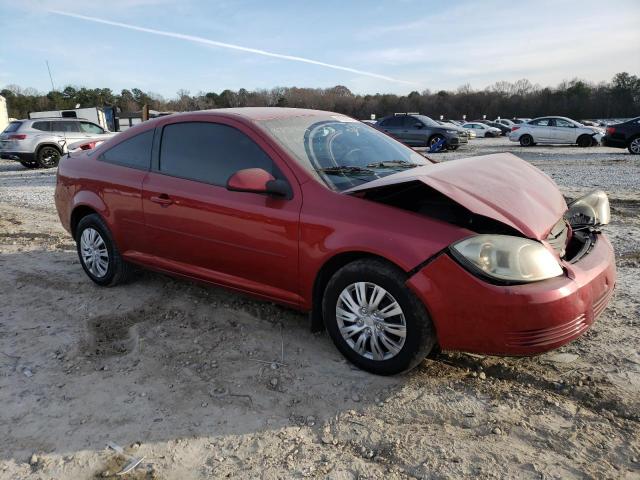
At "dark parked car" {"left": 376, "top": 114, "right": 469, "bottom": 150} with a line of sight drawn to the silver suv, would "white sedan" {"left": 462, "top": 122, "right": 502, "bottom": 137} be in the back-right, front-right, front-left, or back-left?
back-right

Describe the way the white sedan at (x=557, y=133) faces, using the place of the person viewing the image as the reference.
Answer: facing to the right of the viewer

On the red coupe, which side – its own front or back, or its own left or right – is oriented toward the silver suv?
back

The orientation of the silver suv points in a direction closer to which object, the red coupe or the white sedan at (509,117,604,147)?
the white sedan

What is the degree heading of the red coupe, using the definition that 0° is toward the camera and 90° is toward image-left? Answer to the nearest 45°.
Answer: approximately 315°

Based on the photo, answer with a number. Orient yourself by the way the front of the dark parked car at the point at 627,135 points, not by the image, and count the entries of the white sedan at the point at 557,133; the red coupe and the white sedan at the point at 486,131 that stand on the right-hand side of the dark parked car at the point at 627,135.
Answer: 1

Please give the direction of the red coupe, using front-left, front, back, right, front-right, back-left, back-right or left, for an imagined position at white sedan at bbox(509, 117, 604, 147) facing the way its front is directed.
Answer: right
